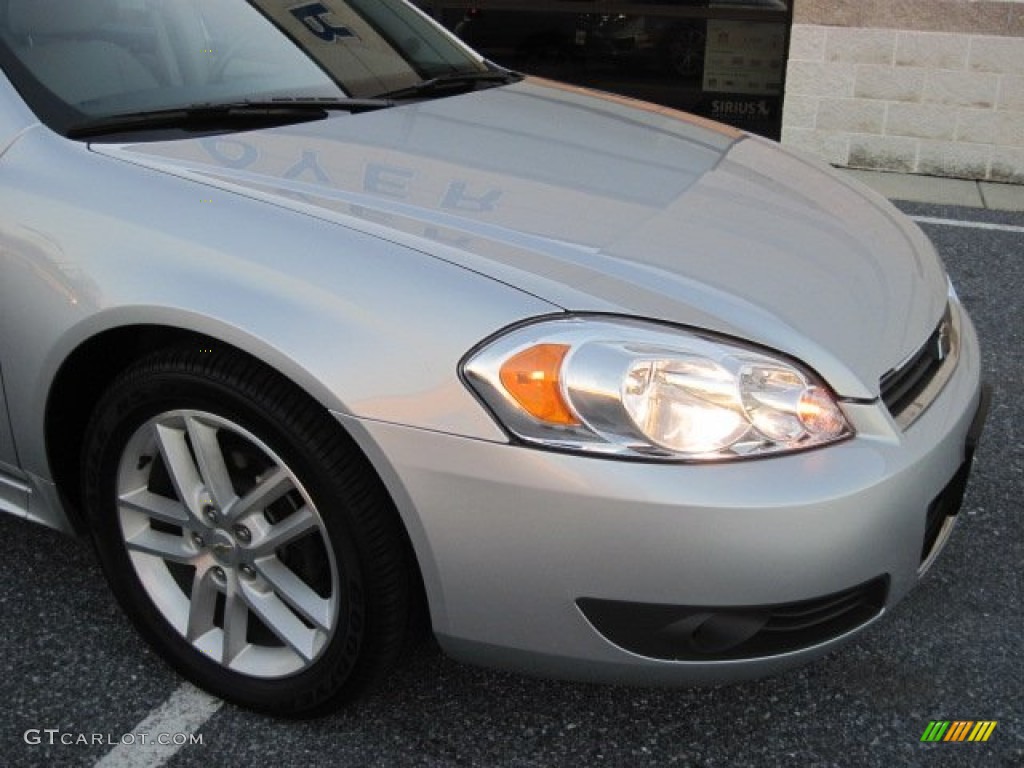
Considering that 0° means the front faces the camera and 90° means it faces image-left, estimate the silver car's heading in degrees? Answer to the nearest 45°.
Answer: approximately 315°
